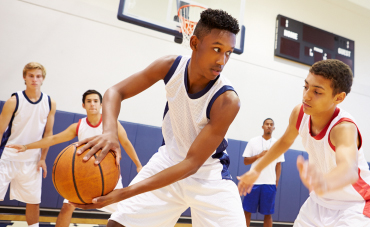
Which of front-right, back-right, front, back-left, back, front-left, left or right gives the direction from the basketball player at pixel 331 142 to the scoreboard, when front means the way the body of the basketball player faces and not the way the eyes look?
back-right
